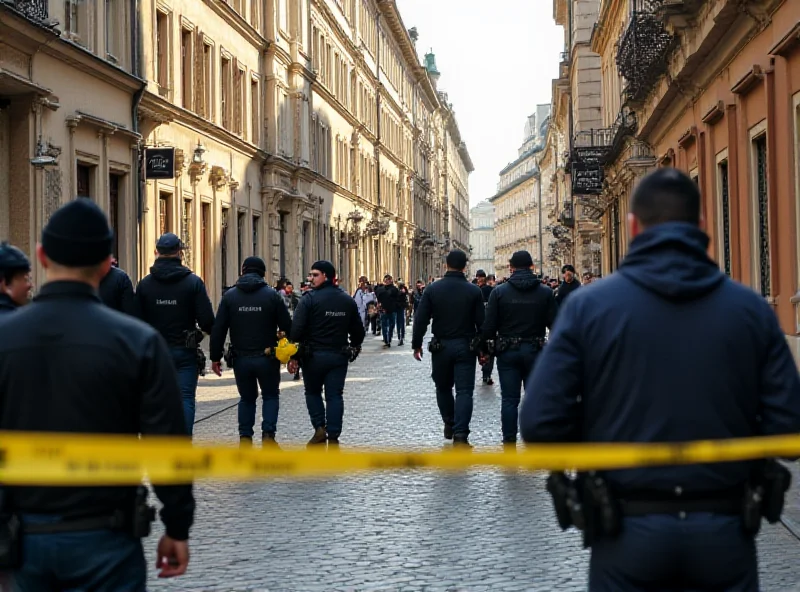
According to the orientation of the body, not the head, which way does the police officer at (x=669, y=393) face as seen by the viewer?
away from the camera

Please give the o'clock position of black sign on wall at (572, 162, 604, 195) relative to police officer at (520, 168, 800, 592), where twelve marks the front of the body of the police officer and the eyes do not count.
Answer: The black sign on wall is roughly at 12 o'clock from the police officer.

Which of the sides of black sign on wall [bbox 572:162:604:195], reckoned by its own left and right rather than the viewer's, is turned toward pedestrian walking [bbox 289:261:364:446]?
front

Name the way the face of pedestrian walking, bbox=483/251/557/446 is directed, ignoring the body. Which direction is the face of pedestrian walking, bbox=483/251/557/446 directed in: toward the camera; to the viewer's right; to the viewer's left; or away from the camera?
away from the camera

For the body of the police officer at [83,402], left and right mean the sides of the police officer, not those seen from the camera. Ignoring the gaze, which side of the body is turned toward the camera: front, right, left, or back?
back

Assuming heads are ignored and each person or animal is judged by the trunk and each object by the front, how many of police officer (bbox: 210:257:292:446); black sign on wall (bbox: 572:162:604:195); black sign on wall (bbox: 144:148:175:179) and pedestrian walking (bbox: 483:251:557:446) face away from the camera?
2

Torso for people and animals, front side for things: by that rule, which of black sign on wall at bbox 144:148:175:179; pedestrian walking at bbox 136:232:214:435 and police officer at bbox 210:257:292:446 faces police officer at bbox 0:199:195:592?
the black sign on wall

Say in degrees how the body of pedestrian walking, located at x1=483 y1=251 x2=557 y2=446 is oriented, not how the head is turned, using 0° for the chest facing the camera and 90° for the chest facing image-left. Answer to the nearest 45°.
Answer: approximately 180°

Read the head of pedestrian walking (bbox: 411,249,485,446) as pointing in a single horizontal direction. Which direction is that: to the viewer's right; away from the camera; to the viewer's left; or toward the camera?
away from the camera

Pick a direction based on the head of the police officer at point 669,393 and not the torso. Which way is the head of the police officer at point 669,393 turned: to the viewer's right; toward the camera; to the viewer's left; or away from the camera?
away from the camera

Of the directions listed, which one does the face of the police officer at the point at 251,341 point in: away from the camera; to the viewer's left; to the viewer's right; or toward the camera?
away from the camera

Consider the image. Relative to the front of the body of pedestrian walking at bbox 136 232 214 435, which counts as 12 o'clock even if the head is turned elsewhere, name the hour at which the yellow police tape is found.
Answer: The yellow police tape is roughly at 6 o'clock from the pedestrian walking.

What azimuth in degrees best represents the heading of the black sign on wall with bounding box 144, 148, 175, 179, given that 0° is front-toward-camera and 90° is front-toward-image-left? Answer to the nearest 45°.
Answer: approximately 0°

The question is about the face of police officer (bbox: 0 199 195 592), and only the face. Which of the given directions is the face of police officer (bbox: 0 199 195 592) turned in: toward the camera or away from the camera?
away from the camera
